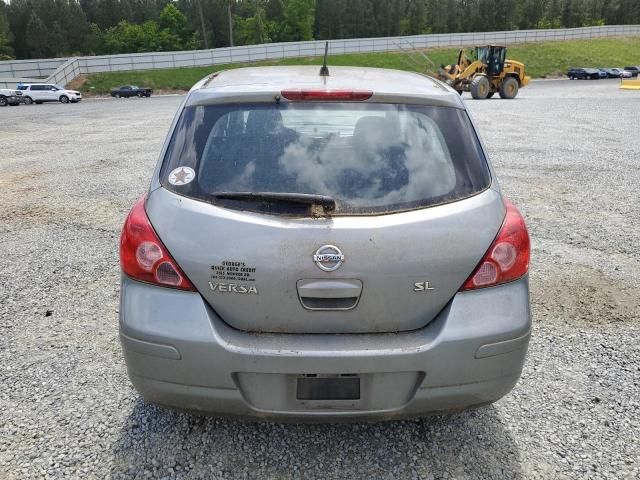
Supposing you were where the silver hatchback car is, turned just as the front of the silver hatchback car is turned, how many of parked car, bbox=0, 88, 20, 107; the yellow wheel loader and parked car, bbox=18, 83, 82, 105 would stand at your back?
0

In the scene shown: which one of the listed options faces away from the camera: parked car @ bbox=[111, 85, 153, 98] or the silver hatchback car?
the silver hatchback car

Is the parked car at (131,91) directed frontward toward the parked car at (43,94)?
no

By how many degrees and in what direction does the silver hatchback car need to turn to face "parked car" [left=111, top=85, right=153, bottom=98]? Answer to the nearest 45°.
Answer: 0° — it already faces it

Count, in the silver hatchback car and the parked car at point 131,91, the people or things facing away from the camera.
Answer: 1

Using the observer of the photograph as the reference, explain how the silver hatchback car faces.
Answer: facing away from the viewer

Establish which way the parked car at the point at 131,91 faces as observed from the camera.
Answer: facing to the right of the viewer

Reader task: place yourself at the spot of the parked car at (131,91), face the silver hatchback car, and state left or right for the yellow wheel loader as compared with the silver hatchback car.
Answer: left

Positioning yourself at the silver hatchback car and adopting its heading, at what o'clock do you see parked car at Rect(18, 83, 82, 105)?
The parked car is roughly at 11 o'clock from the silver hatchback car.

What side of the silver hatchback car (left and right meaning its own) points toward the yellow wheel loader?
front

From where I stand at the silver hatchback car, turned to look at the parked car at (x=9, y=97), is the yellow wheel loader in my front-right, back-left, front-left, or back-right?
front-right

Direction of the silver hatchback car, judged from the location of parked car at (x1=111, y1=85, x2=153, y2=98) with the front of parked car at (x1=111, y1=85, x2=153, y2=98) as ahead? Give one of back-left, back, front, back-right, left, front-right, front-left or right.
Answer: right

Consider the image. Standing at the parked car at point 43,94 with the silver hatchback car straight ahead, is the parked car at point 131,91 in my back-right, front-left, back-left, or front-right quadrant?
back-left

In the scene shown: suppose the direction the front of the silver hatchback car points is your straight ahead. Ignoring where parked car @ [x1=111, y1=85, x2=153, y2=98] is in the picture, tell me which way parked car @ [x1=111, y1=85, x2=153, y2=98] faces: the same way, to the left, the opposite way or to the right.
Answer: to the right

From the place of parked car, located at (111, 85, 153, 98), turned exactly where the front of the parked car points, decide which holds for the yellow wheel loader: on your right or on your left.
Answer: on your right
